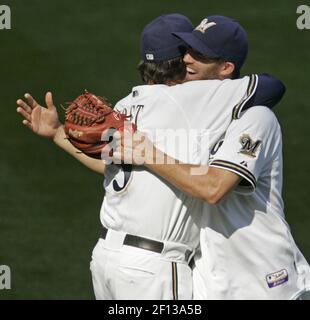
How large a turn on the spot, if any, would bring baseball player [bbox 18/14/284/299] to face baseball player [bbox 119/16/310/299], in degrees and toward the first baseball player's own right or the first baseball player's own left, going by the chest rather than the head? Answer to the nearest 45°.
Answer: approximately 45° to the first baseball player's own right

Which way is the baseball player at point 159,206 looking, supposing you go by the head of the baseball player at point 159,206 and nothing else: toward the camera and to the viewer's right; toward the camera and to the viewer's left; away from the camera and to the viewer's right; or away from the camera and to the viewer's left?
away from the camera and to the viewer's right

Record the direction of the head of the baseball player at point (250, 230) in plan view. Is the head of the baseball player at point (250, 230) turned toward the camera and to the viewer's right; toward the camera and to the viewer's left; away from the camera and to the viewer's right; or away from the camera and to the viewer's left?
toward the camera and to the viewer's left

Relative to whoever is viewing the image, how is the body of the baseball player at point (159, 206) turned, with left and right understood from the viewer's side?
facing away from the viewer and to the right of the viewer
